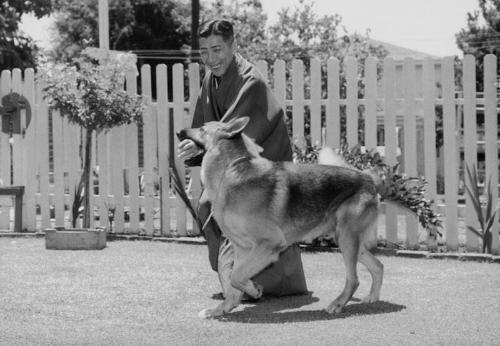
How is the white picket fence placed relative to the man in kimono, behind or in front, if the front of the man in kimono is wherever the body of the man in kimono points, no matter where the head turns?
behind

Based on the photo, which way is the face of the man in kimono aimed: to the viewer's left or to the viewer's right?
to the viewer's left

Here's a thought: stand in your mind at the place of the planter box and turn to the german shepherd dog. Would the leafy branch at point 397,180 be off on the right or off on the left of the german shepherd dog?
left

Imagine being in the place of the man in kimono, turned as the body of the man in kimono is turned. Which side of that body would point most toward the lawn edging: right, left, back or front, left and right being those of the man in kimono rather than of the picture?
back

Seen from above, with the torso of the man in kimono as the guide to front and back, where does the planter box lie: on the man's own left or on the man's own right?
on the man's own right

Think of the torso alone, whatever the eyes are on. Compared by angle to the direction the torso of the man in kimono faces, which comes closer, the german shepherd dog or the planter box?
the german shepherd dog

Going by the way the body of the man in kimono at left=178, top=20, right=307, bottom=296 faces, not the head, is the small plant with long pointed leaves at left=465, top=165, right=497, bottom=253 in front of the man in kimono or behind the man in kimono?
behind

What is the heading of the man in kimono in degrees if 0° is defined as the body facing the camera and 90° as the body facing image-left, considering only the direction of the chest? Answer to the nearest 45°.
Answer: approximately 45°

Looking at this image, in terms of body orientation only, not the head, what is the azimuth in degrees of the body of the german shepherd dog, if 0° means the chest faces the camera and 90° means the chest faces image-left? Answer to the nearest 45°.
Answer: approximately 90°
